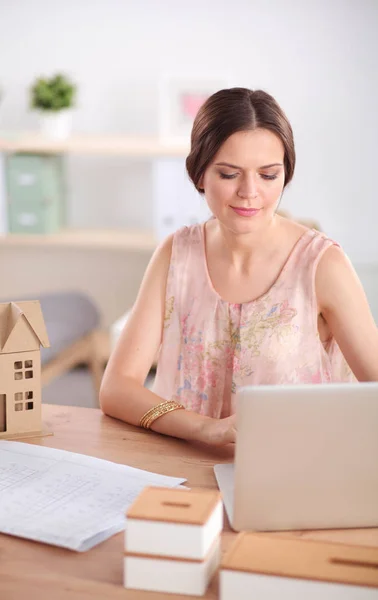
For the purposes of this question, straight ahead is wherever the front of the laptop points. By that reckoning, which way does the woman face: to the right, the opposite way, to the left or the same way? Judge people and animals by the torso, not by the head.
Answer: the opposite way

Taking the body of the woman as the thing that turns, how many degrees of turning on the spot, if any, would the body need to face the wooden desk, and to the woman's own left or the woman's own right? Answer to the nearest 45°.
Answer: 0° — they already face it

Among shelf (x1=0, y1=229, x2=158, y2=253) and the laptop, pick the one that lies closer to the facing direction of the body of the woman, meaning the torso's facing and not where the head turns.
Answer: the laptop

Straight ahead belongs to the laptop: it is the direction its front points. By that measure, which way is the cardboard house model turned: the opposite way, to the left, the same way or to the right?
the opposite way

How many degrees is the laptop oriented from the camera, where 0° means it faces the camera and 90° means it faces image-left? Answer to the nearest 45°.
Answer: approximately 180°

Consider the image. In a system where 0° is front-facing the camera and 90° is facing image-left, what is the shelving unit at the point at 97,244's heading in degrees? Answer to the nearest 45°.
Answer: approximately 0°

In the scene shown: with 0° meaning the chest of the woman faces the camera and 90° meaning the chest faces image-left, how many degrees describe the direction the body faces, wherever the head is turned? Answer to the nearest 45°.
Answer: approximately 0°

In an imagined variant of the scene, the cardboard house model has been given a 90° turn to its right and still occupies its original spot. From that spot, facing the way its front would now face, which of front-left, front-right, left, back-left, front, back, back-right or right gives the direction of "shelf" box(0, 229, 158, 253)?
right
